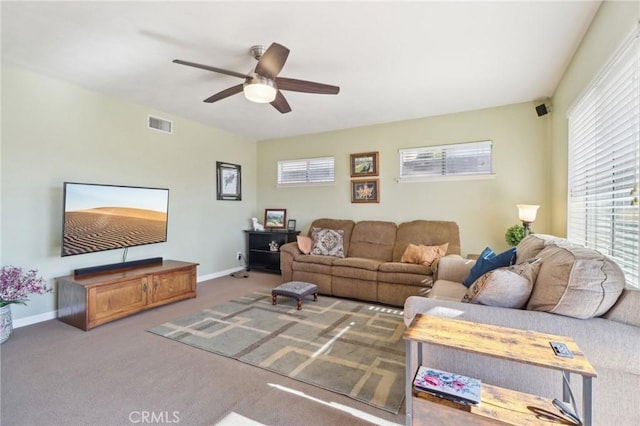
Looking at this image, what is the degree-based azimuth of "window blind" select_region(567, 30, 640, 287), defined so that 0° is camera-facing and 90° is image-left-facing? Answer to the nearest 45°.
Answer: approximately 90°

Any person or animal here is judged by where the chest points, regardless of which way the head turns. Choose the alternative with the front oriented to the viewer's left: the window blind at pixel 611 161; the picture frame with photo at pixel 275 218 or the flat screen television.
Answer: the window blind

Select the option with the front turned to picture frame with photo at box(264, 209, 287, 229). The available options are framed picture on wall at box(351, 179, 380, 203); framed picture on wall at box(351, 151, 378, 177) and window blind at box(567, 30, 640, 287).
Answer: the window blind

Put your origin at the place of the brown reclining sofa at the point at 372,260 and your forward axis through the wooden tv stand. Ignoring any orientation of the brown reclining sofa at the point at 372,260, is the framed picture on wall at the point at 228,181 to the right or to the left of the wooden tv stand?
right

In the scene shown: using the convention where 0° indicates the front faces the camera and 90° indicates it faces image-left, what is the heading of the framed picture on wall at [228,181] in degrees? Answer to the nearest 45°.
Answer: approximately 315°

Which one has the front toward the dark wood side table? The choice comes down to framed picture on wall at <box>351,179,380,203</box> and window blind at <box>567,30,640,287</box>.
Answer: the window blind

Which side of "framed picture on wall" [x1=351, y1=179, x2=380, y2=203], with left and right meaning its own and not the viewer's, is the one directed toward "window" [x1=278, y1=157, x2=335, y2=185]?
right

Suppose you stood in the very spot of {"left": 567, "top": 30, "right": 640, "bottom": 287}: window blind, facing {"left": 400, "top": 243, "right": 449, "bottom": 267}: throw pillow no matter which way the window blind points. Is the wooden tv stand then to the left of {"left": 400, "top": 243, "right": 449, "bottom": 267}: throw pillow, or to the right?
left

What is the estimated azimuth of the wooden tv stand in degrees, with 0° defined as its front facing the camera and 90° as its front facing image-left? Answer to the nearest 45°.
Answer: approximately 315°

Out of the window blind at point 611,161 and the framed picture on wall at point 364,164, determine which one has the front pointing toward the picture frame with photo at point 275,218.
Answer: the window blind

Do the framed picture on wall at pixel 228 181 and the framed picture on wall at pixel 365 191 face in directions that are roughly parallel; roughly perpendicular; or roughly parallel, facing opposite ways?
roughly perpendicular
